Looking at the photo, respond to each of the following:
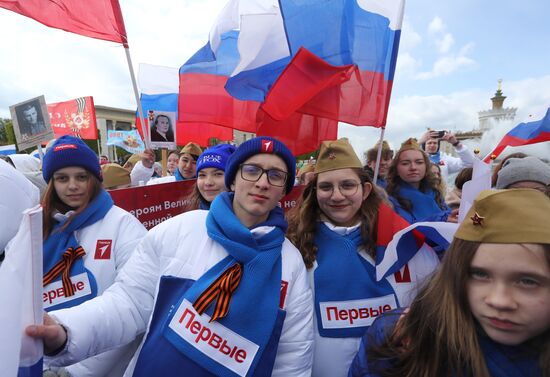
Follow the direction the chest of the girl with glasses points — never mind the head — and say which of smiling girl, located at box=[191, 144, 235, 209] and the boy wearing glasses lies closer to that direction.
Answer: the boy wearing glasses

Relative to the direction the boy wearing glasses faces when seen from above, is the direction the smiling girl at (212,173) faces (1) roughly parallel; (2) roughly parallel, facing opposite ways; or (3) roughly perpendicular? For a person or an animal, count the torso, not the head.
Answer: roughly parallel

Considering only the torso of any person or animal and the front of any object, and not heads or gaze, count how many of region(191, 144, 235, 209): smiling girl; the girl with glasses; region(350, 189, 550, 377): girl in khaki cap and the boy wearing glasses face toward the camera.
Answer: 4

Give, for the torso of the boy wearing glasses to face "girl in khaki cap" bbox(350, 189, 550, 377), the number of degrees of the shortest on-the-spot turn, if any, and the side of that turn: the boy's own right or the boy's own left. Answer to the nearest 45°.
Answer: approximately 45° to the boy's own left

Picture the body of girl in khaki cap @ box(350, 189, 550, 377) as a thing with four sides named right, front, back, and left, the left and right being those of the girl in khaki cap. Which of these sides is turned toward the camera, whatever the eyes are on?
front

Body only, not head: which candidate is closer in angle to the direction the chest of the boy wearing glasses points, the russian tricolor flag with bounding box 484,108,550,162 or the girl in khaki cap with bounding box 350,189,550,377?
the girl in khaki cap

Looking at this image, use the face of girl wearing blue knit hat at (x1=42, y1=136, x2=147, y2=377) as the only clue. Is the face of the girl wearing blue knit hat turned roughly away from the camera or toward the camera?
toward the camera

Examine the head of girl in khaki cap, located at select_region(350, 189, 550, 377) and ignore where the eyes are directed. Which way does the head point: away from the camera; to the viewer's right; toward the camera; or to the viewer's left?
toward the camera

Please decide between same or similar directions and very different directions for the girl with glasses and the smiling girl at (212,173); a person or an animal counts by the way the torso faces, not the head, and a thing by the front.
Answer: same or similar directions

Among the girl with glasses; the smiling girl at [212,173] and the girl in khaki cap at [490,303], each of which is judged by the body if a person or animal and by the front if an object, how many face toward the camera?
3

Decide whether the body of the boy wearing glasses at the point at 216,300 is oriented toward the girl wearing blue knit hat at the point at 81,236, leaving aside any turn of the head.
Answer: no

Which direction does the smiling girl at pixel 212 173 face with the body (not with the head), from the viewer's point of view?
toward the camera

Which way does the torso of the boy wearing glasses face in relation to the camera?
toward the camera

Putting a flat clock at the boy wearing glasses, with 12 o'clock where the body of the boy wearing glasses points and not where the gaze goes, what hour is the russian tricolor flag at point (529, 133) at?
The russian tricolor flag is roughly at 8 o'clock from the boy wearing glasses.
